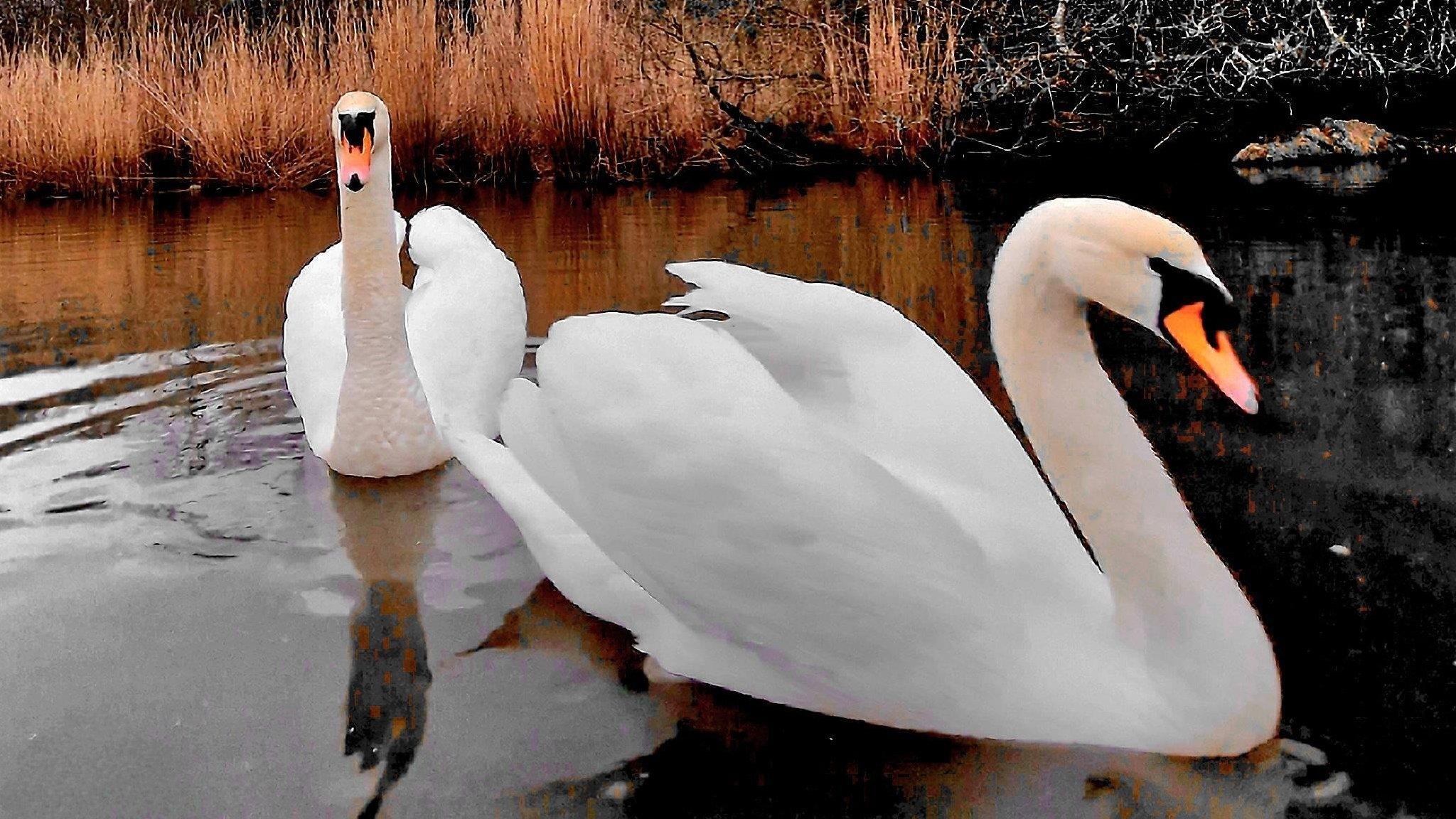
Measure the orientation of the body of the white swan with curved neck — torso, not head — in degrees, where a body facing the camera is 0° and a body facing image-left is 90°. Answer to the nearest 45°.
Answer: approximately 270°

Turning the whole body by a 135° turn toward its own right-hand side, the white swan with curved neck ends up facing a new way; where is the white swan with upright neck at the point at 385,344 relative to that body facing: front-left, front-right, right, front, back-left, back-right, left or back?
right

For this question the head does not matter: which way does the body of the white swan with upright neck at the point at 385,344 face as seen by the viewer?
toward the camera

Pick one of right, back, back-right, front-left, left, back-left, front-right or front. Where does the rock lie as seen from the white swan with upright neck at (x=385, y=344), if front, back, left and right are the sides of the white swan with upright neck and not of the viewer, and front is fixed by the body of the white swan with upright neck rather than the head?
back-left

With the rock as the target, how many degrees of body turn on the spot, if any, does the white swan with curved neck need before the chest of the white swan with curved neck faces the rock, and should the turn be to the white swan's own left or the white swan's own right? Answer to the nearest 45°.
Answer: approximately 90° to the white swan's own left
